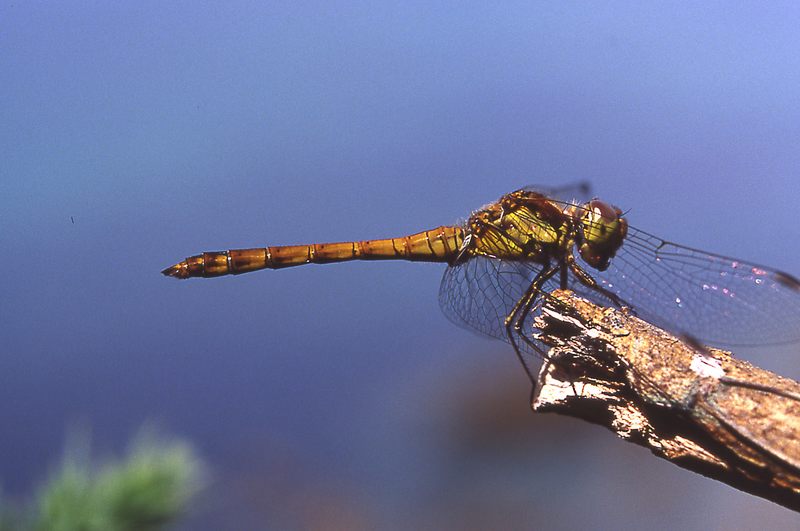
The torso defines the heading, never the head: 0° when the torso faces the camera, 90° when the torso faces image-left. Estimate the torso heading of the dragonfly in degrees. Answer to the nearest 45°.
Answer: approximately 270°
